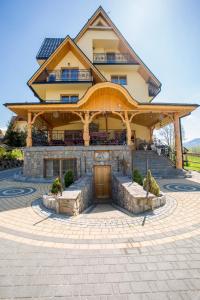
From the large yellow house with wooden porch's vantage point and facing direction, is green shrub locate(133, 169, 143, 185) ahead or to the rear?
ahead

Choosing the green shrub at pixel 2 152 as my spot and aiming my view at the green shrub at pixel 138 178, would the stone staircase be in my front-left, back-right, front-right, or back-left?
front-left

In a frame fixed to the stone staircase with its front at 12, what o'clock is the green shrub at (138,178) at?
The green shrub is roughly at 2 o'clock from the stone staircase.

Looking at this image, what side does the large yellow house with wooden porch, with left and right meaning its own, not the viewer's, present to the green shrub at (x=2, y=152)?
right

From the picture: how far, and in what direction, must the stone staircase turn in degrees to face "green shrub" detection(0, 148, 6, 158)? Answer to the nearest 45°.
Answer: approximately 135° to its right

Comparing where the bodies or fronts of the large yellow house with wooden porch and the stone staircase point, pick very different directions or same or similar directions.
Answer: same or similar directions

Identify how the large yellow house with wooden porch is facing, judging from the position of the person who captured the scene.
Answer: facing the viewer

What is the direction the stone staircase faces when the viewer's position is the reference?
facing the viewer and to the right of the viewer
